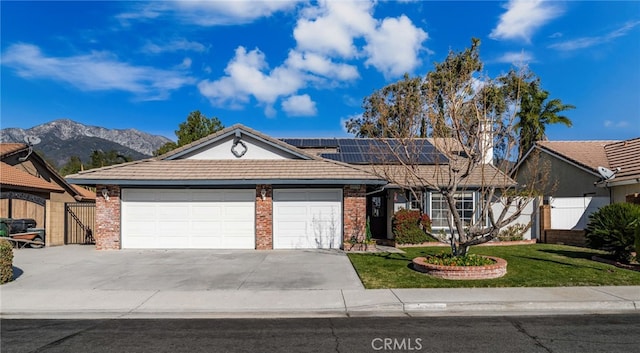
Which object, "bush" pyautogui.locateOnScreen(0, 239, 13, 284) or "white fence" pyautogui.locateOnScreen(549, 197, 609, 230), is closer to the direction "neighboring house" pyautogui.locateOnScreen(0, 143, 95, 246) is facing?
the bush

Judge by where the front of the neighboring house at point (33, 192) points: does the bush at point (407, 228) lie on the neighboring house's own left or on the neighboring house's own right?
on the neighboring house's own left

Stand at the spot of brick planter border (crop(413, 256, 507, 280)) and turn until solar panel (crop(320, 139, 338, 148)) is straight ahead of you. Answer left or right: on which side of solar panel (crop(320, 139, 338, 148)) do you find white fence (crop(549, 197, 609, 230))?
right

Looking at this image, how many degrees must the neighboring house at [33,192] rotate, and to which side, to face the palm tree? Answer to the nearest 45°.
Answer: approximately 90° to its left

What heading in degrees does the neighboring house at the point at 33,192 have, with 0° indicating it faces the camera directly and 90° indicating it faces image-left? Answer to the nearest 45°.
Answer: approximately 0°

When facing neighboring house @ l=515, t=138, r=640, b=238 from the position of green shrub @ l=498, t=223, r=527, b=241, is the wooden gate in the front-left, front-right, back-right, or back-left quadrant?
back-left

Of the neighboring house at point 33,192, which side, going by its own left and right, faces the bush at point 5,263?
front

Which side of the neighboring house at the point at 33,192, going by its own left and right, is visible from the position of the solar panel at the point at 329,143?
left

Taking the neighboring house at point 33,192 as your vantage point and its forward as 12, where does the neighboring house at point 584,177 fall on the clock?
the neighboring house at point 584,177 is roughly at 10 o'clock from the neighboring house at point 33,192.

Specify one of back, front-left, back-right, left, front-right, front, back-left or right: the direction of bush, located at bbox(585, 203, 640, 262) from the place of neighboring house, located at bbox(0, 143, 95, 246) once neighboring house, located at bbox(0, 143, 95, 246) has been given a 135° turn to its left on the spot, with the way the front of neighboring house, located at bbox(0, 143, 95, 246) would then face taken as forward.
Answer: right
